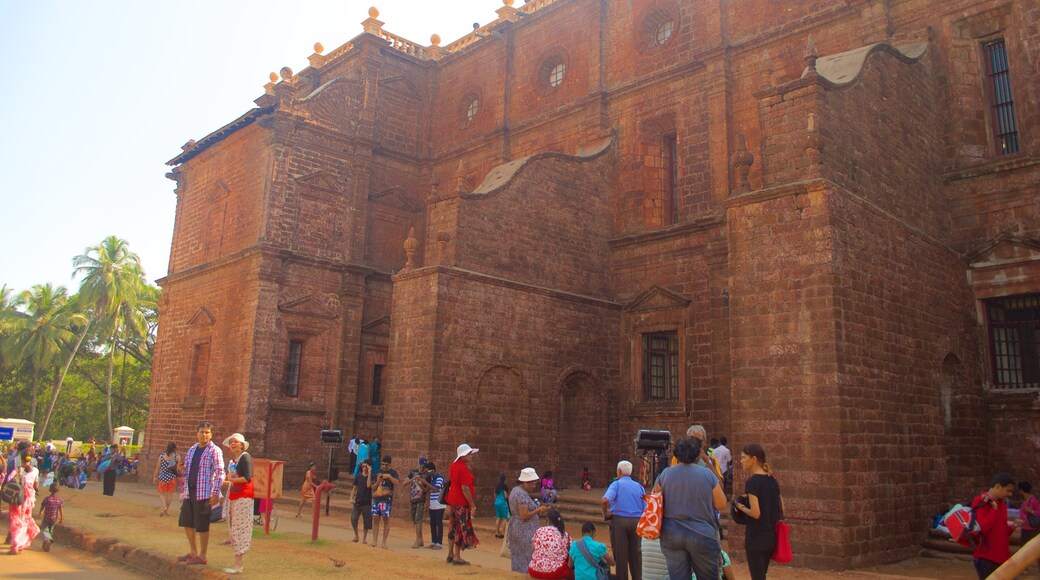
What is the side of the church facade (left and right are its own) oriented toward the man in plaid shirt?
front

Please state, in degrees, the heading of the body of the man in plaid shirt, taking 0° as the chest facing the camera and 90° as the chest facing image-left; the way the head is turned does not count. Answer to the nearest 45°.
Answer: approximately 45°

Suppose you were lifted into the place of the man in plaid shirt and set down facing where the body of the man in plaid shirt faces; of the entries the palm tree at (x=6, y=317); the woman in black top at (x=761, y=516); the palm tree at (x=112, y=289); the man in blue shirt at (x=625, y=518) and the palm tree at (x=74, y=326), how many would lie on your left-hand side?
2

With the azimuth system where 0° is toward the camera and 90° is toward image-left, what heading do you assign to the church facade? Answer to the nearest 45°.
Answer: approximately 45°

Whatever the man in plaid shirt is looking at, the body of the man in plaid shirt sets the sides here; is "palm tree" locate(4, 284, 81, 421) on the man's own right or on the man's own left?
on the man's own right

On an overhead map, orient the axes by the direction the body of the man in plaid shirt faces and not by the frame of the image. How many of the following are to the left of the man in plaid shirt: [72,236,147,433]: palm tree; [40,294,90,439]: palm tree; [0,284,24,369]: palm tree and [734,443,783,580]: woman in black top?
1
